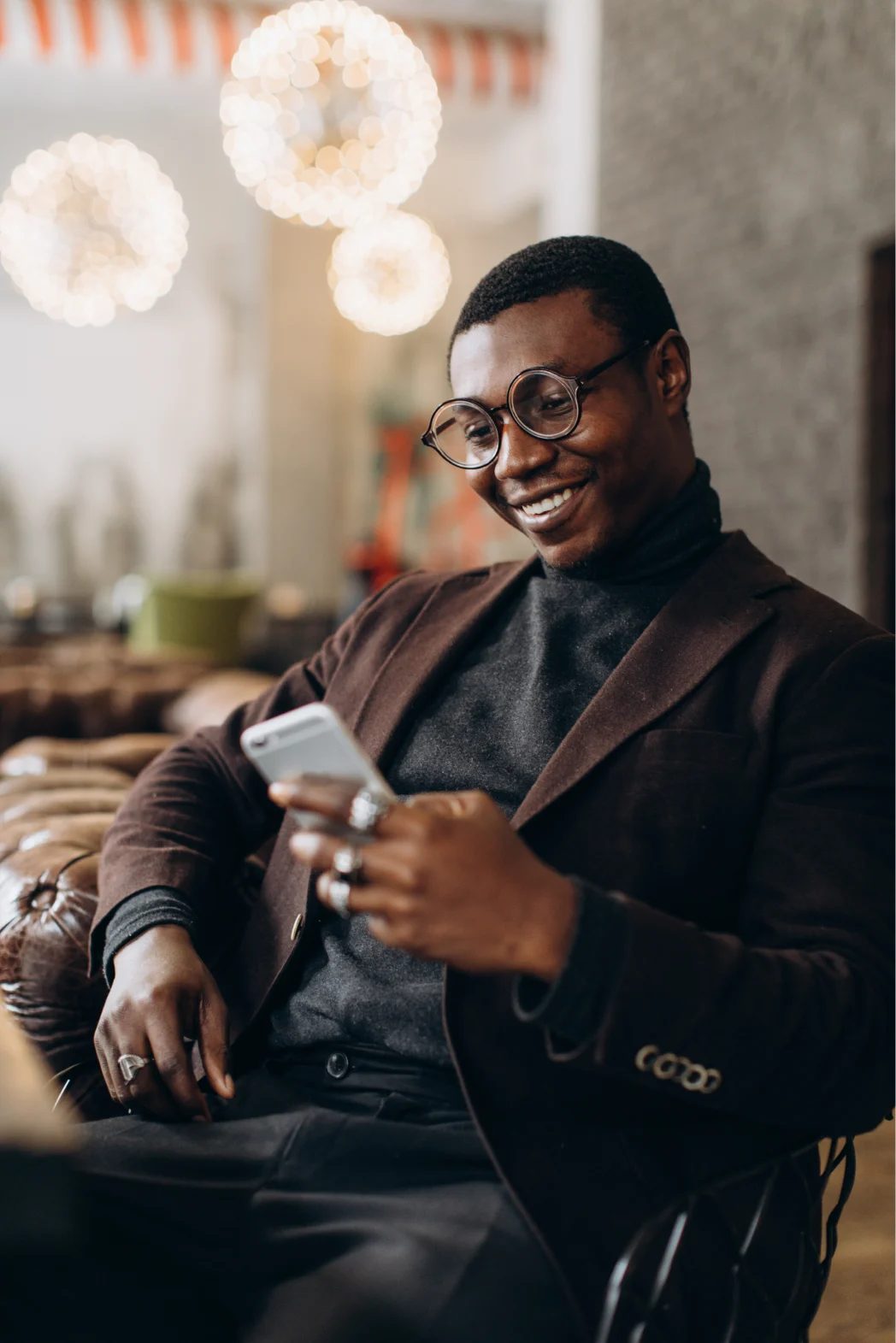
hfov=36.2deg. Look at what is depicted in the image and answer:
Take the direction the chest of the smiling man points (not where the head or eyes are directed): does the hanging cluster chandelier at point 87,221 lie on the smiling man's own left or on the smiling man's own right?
on the smiling man's own right

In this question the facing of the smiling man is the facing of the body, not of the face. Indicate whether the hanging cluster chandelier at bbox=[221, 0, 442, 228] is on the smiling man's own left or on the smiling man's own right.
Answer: on the smiling man's own right

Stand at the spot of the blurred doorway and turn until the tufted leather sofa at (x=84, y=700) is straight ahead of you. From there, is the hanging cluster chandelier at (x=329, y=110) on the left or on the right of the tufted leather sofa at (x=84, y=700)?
right

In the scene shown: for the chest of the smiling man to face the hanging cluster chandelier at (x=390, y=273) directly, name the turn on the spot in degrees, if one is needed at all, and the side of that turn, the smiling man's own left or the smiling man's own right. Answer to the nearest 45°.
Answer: approximately 135° to the smiling man's own right

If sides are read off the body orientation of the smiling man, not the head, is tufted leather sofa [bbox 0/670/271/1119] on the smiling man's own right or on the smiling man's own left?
on the smiling man's own right

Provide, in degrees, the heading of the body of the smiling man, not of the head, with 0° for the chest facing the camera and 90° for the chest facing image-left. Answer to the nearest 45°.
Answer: approximately 45°

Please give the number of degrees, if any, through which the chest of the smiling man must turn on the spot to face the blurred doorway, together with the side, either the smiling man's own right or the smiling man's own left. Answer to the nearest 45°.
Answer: approximately 135° to the smiling man's own right

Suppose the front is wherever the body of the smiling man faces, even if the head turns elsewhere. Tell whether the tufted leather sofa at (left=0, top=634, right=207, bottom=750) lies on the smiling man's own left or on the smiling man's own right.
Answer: on the smiling man's own right
